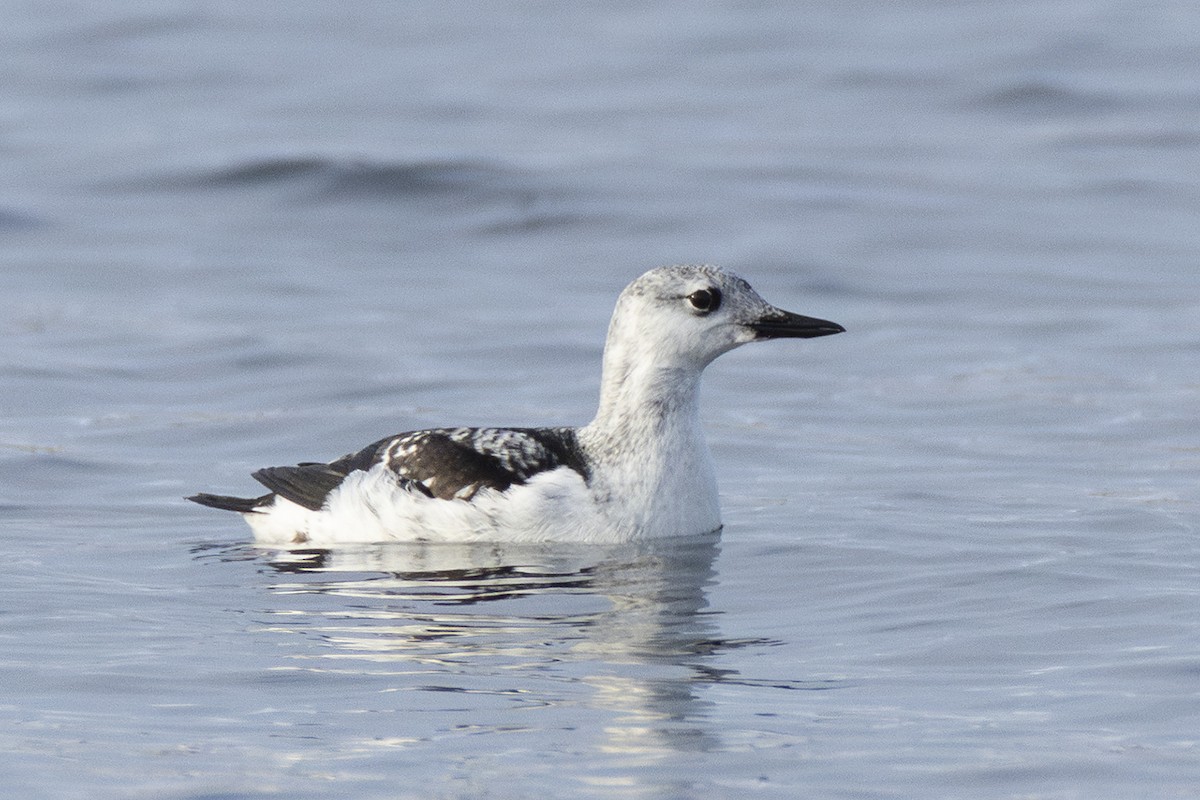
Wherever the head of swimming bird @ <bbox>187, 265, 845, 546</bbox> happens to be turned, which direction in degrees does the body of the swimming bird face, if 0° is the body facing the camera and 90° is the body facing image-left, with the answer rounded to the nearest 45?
approximately 270°
